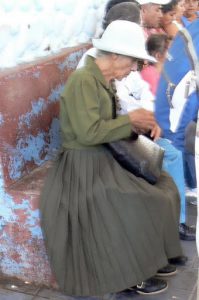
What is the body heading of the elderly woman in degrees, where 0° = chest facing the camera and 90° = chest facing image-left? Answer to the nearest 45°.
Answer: approximately 270°

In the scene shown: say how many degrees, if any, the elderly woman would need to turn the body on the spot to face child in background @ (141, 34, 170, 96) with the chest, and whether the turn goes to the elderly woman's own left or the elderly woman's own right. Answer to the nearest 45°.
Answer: approximately 90° to the elderly woman's own left
